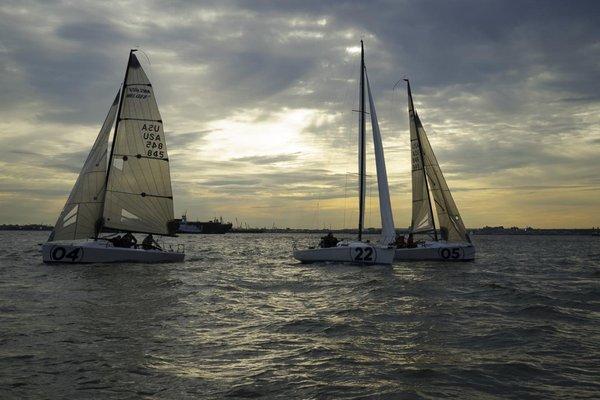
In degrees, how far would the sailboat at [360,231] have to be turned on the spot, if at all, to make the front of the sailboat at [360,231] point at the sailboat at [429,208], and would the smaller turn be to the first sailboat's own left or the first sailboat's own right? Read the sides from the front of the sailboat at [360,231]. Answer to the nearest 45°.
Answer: approximately 45° to the first sailboat's own left

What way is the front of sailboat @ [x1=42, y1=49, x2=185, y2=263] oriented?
to the viewer's left

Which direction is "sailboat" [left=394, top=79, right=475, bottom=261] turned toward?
to the viewer's right

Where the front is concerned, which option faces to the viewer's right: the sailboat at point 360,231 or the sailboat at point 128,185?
the sailboat at point 360,231

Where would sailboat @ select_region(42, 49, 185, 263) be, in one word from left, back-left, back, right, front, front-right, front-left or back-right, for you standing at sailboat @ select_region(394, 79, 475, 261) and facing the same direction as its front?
back-right

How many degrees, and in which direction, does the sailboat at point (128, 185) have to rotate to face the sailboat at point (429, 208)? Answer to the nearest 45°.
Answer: approximately 180°

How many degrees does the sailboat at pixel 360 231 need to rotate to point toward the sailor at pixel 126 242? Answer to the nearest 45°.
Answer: approximately 180°

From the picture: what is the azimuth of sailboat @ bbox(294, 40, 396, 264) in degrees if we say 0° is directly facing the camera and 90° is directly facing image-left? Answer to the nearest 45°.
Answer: approximately 270°

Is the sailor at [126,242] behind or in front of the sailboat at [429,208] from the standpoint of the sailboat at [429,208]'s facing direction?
behind

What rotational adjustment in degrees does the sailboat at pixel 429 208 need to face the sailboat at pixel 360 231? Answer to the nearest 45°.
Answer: approximately 135° to its right

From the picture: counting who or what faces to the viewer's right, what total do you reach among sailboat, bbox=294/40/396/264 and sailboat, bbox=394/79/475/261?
2
